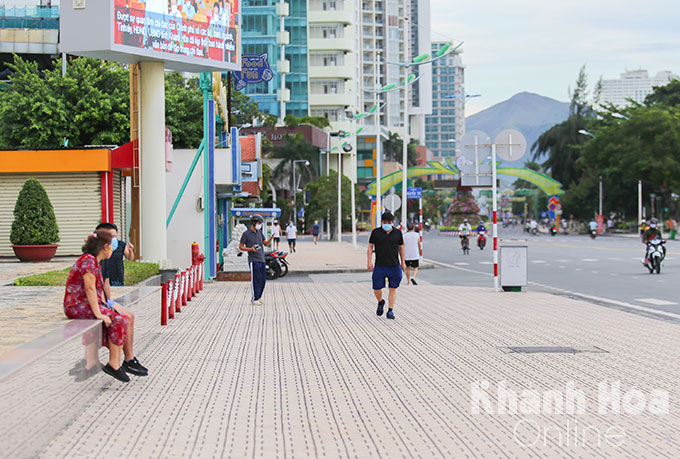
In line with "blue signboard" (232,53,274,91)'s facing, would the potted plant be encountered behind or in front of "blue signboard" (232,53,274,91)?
in front

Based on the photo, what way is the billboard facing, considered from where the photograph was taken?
facing the viewer and to the right of the viewer

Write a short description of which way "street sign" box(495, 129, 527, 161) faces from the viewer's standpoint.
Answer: facing away from the viewer

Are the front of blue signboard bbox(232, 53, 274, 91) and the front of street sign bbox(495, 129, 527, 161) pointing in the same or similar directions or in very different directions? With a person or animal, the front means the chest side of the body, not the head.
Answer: very different directions

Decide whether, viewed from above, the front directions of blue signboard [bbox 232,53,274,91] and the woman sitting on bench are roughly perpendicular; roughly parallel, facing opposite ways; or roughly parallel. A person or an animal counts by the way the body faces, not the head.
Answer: roughly perpendicular

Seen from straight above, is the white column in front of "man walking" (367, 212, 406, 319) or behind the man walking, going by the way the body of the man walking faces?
behind

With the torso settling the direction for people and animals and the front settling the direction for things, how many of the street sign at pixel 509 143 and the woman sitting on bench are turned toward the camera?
0

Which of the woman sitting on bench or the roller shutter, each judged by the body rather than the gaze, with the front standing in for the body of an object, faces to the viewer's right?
the woman sitting on bench

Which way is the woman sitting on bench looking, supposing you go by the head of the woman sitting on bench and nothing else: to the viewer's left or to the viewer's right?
to the viewer's right

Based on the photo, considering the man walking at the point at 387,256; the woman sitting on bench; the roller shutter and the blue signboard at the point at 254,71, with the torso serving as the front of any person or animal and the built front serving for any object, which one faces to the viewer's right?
the woman sitting on bench

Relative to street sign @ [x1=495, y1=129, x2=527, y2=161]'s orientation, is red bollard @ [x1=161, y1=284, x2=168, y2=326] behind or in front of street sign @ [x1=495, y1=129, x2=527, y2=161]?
behind

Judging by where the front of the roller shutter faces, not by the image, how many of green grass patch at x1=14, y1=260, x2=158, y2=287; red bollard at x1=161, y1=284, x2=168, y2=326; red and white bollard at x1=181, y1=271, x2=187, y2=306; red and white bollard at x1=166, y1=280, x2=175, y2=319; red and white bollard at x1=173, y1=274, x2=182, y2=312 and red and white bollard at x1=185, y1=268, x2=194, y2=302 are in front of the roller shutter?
6
